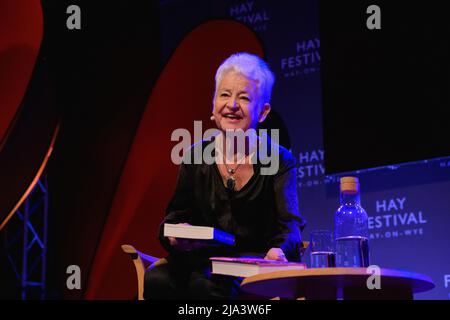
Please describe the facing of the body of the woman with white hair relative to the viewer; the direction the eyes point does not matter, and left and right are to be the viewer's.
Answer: facing the viewer and to the left of the viewer

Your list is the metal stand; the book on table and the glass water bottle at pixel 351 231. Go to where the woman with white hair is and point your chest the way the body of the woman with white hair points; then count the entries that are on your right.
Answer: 1

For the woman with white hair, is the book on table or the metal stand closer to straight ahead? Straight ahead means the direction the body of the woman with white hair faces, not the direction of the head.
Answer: the book on table

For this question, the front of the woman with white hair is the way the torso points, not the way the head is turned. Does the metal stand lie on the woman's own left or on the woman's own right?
on the woman's own right

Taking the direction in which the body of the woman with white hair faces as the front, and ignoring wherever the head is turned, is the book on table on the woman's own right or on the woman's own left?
on the woman's own left

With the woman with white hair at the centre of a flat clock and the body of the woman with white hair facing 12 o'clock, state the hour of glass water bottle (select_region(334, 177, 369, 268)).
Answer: The glass water bottle is roughly at 9 o'clock from the woman with white hair.
